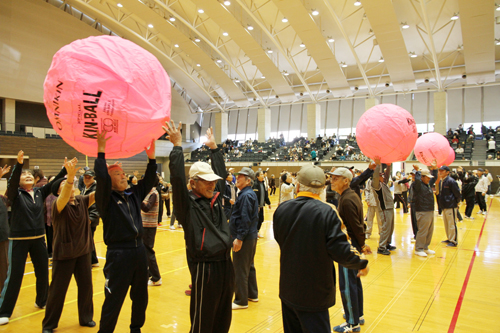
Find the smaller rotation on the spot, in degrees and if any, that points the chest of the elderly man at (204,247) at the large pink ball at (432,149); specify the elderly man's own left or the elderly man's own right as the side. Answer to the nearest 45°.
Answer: approximately 90° to the elderly man's own left

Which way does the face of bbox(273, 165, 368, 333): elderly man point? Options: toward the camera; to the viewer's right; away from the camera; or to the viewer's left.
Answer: away from the camera

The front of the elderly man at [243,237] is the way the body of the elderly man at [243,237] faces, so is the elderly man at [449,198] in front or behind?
behind

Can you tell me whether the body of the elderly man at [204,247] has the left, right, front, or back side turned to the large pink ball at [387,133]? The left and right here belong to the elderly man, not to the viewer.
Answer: left

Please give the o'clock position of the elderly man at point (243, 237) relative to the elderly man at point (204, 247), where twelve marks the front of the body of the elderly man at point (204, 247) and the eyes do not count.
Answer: the elderly man at point (243, 237) is roughly at 8 o'clock from the elderly man at point (204, 247).

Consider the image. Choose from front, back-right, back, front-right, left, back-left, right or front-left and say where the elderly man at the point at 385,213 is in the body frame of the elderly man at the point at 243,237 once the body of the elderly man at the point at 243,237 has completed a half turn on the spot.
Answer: front-left

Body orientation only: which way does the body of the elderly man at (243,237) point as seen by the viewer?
to the viewer's left

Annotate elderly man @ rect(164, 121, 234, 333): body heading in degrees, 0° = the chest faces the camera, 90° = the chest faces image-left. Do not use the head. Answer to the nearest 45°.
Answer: approximately 315°

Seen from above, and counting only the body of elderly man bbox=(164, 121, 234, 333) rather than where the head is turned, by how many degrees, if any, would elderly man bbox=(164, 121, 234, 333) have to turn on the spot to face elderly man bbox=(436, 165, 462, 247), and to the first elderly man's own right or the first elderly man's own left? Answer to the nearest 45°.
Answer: approximately 90° to the first elderly man's own left

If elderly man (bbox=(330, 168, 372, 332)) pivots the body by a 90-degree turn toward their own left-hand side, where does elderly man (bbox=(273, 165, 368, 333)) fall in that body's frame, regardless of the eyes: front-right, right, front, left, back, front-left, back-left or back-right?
front

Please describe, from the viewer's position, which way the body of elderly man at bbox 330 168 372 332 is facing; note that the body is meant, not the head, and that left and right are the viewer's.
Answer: facing to the left of the viewer
